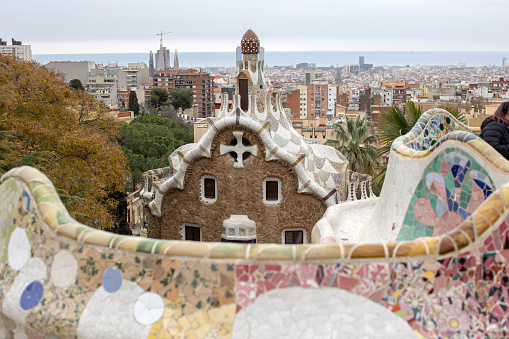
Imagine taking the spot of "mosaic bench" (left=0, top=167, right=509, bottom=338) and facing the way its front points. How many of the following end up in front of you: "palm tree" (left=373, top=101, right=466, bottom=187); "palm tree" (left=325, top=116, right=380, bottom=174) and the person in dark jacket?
0

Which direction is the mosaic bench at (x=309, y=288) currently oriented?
toward the camera

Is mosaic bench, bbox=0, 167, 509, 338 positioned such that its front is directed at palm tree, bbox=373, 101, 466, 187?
no

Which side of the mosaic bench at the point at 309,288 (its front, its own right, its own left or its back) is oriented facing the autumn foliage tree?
back

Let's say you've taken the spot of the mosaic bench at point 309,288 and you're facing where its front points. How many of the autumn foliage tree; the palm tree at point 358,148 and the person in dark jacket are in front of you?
0

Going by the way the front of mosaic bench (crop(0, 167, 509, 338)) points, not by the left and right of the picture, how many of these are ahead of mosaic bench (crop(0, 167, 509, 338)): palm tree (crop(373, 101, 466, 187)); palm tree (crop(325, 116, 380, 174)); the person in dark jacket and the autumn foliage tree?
0

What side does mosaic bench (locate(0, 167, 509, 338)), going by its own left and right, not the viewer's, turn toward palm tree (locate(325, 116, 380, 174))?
back

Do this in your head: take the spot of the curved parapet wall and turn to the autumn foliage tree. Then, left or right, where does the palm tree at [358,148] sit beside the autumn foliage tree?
right

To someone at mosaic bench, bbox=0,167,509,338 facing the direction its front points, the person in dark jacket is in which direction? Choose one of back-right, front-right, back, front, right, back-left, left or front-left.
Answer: back-left

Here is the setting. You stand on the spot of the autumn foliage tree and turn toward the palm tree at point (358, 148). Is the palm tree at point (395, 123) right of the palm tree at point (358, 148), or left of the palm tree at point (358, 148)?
right
